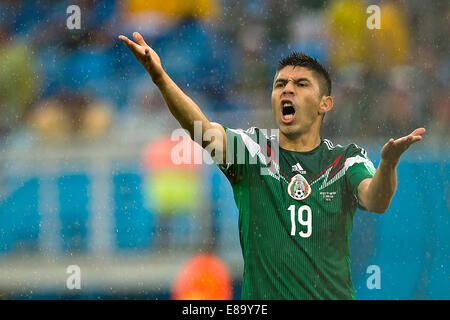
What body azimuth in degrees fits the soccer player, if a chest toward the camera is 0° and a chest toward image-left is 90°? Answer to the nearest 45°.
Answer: approximately 0°

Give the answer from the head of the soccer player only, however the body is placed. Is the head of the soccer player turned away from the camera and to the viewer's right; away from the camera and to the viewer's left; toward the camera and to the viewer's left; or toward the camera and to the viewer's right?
toward the camera and to the viewer's left
